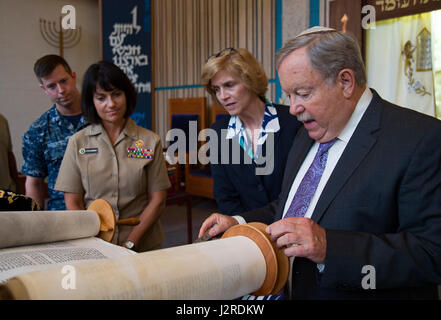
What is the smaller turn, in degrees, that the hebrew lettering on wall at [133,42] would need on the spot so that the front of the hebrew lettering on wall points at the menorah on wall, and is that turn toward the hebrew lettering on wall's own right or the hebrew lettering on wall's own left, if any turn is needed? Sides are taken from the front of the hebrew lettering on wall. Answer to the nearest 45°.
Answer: approximately 135° to the hebrew lettering on wall's own right

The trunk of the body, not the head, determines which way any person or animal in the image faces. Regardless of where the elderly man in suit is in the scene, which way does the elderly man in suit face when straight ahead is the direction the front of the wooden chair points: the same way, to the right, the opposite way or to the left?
to the right

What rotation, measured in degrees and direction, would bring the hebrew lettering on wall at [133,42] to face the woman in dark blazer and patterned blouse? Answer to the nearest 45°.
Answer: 0° — it already faces them

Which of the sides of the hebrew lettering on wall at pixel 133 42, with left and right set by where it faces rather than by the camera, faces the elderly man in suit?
front

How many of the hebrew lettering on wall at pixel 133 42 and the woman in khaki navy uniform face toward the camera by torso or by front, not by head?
2

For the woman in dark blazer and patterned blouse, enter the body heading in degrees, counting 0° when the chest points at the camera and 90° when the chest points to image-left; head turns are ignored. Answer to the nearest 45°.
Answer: approximately 45°

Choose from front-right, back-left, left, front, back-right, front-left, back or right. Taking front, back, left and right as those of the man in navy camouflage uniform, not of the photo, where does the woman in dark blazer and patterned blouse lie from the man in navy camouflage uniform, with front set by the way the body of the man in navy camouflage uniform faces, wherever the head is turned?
front-left

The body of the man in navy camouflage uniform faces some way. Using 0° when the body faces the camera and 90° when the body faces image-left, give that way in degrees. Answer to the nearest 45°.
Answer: approximately 0°

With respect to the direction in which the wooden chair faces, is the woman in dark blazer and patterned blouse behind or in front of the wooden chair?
in front
